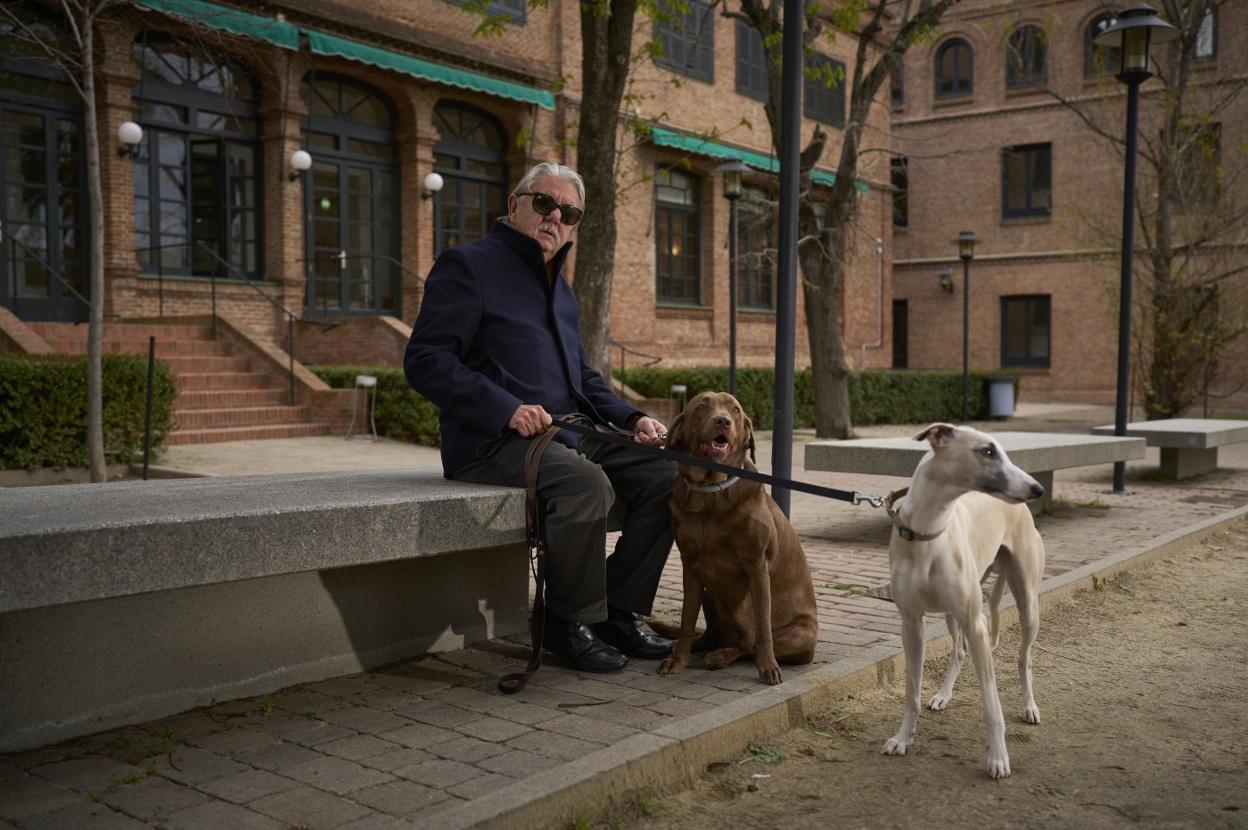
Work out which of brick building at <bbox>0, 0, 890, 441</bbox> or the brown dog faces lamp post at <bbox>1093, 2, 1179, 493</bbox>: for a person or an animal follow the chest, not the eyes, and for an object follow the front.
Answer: the brick building

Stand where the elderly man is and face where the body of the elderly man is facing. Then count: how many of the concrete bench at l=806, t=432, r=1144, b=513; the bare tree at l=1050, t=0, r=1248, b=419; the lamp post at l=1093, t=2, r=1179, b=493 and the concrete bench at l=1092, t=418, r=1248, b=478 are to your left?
4

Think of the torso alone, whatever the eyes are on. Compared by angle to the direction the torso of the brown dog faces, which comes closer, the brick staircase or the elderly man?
the elderly man

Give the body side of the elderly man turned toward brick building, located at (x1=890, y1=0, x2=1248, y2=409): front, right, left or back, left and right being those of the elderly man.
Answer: left

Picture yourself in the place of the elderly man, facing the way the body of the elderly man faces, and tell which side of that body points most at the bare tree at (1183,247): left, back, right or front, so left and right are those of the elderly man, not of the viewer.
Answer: left

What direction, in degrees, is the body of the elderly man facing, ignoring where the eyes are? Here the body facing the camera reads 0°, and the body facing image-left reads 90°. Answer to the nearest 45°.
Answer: approximately 315°

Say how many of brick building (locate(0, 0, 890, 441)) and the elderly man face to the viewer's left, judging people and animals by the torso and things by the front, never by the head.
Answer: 0

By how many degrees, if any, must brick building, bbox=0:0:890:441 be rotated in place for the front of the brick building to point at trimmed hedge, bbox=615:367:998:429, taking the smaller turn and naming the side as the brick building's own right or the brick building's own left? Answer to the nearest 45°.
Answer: approximately 45° to the brick building's own left
